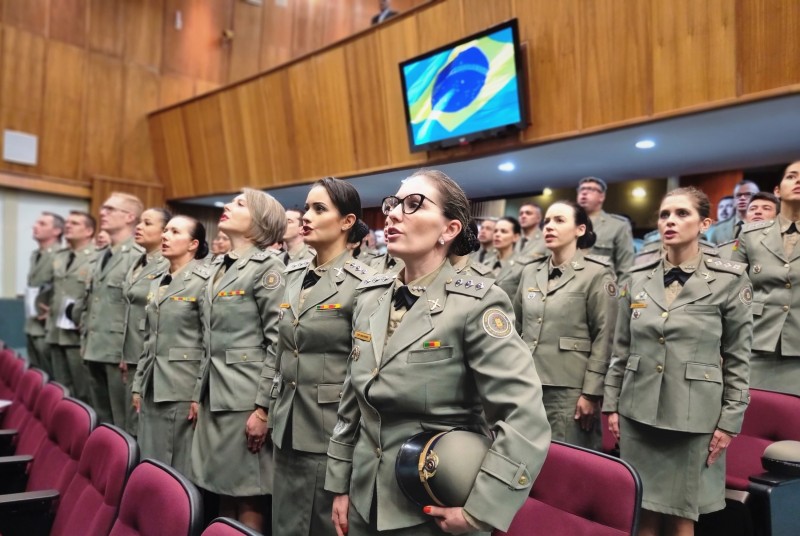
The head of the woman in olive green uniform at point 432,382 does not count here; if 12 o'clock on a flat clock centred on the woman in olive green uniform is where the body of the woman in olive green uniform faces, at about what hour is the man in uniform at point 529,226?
The man in uniform is roughly at 5 o'clock from the woman in olive green uniform.

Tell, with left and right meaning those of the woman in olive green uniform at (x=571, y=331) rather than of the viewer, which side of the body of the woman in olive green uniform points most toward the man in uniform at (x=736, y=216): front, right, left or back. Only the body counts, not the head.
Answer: back

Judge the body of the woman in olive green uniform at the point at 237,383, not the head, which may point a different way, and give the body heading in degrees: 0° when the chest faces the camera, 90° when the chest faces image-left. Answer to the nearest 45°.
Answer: approximately 45°

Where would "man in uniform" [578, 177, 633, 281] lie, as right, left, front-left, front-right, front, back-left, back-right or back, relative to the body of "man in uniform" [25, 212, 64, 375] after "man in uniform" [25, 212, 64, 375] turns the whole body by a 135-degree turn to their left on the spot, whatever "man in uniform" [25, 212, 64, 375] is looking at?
front-right

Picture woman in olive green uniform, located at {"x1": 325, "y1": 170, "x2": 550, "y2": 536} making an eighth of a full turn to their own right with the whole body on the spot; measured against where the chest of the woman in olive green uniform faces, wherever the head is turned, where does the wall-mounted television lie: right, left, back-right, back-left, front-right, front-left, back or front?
right
